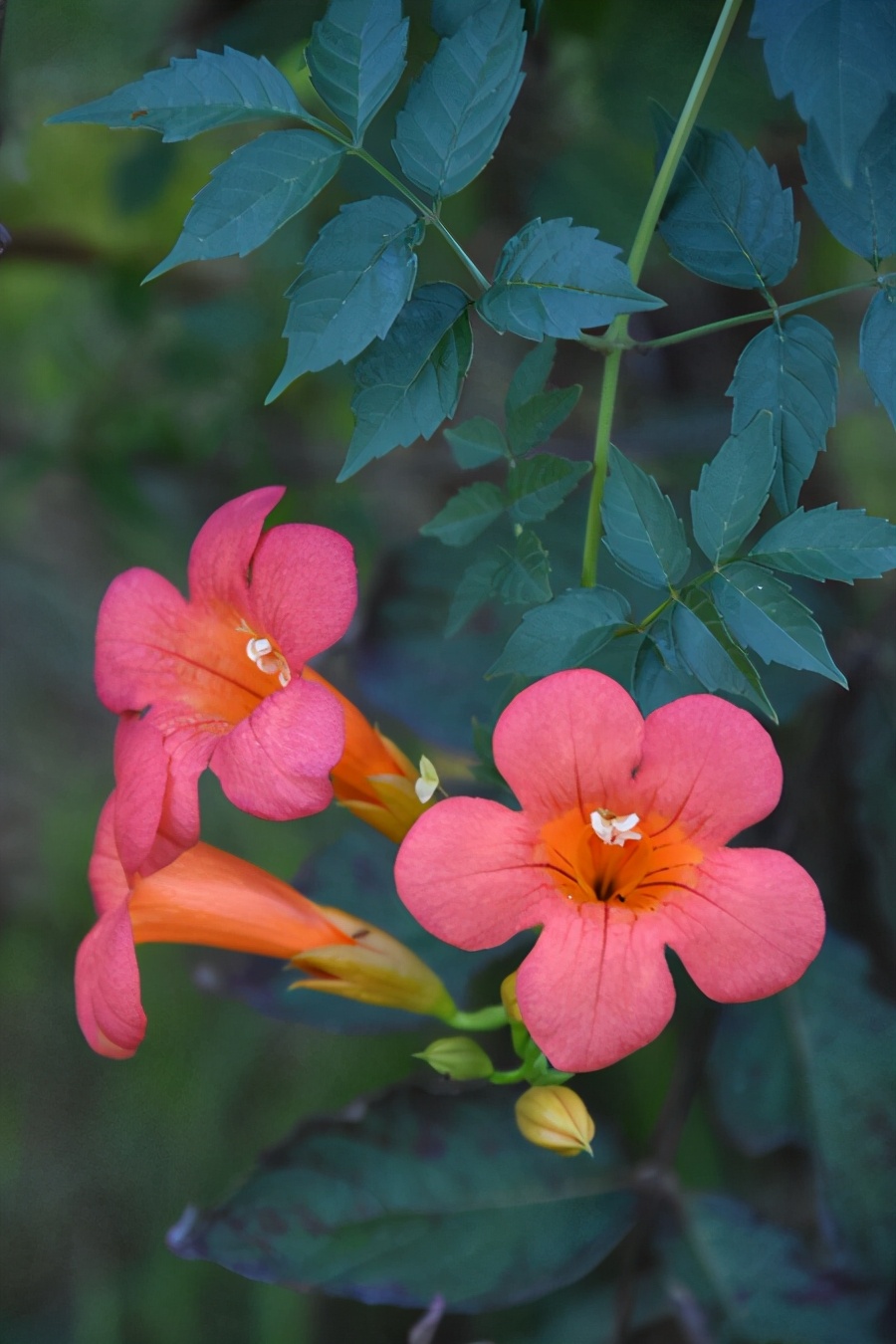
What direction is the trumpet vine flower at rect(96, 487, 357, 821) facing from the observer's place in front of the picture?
facing the viewer and to the left of the viewer

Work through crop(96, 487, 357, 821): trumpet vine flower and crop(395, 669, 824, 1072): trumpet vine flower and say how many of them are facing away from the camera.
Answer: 0

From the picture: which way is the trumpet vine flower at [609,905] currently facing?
toward the camera
